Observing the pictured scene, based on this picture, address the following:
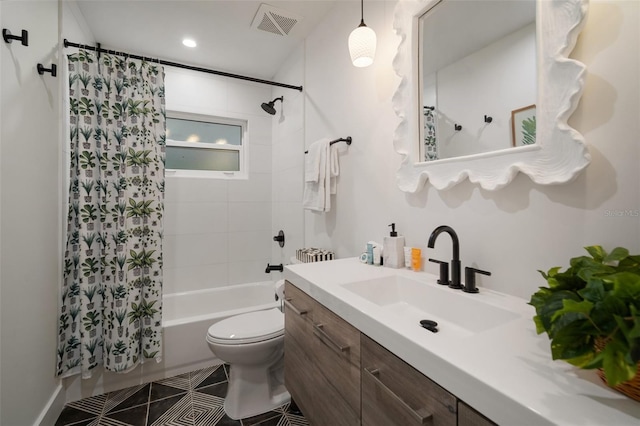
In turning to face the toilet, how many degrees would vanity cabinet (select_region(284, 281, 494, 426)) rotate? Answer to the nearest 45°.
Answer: approximately 90° to its right

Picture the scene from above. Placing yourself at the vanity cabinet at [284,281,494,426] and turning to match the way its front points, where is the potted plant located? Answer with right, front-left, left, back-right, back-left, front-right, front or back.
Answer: left

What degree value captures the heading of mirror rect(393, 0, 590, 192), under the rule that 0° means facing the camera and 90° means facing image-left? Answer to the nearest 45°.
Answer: approximately 45°

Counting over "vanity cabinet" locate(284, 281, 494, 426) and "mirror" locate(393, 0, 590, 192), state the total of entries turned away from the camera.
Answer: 0

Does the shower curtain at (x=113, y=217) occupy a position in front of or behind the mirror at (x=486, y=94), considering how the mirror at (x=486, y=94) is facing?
in front

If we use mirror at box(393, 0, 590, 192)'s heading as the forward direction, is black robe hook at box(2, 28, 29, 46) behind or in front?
in front

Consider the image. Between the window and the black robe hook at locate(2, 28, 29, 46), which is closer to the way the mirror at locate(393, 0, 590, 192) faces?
the black robe hook

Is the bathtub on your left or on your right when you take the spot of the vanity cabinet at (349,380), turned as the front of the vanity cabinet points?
on your right
